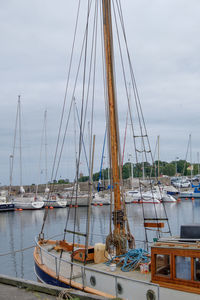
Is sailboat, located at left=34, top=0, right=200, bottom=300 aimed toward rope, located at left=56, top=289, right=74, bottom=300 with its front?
no

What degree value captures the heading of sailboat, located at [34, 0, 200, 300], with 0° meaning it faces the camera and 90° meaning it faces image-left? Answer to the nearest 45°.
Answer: approximately 135°
